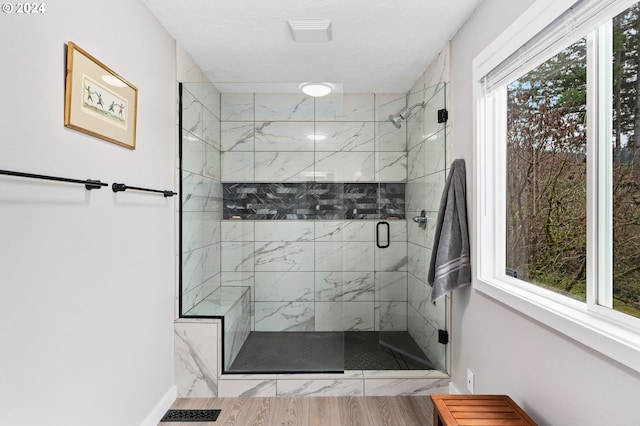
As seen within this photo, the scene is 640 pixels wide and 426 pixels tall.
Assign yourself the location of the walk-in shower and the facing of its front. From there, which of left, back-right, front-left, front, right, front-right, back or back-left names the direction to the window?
front-left

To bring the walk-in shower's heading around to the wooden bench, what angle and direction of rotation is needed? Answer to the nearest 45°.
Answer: approximately 45° to its left

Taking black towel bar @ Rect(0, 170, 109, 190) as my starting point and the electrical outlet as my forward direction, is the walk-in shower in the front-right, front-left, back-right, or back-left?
front-left

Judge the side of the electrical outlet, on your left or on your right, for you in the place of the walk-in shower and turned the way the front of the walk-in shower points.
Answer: on your left

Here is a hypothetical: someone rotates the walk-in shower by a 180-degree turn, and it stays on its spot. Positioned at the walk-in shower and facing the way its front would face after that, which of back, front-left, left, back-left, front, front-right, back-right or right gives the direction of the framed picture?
back-left

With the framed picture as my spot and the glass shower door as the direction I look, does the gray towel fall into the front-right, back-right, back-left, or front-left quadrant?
front-right

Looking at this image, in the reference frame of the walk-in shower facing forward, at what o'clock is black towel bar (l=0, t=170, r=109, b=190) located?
The black towel bar is roughly at 1 o'clock from the walk-in shower.

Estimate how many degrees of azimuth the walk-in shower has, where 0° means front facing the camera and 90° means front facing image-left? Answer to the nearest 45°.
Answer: approximately 0°

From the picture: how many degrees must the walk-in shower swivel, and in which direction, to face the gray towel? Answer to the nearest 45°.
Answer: approximately 90° to its left
